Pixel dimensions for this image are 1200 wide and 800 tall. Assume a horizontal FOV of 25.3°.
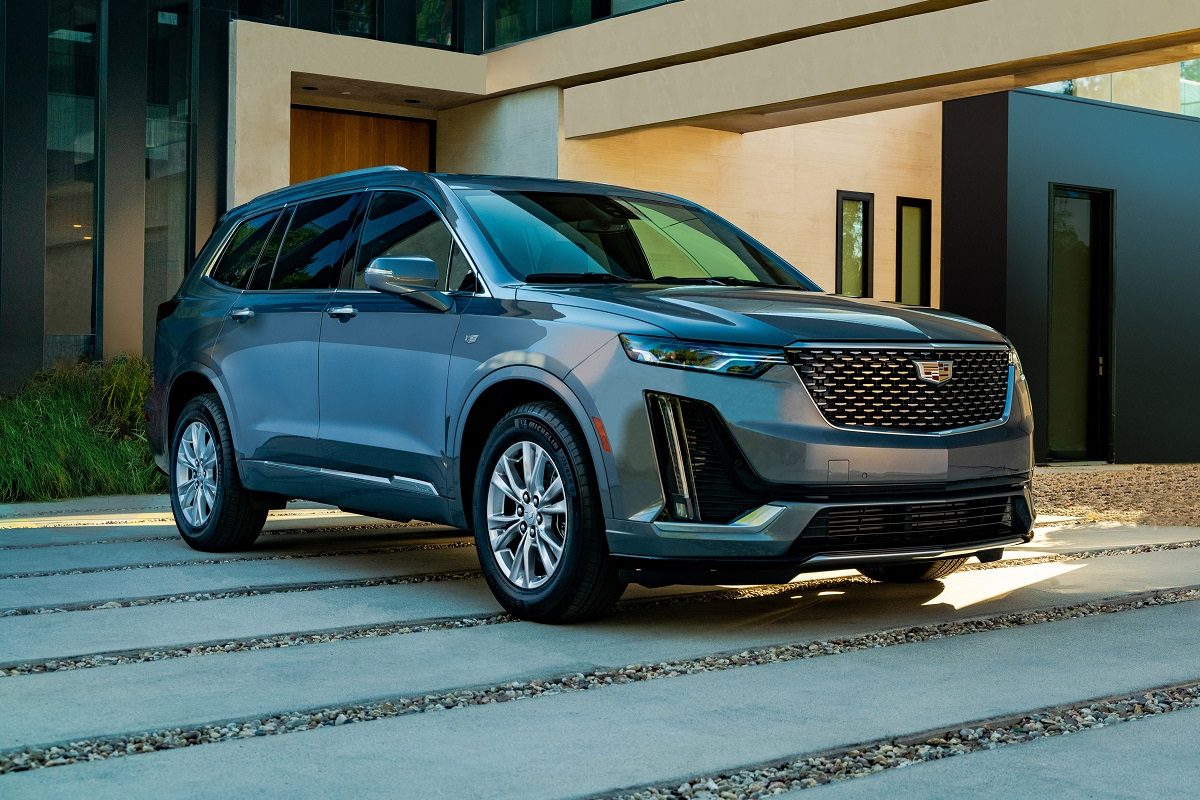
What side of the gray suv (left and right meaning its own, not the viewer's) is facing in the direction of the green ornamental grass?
back

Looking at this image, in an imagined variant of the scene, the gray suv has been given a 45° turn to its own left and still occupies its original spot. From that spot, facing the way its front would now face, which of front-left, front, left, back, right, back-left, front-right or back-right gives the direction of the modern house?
left

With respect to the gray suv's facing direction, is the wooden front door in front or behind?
behind

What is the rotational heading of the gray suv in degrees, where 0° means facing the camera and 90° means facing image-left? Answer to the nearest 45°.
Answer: approximately 315°
